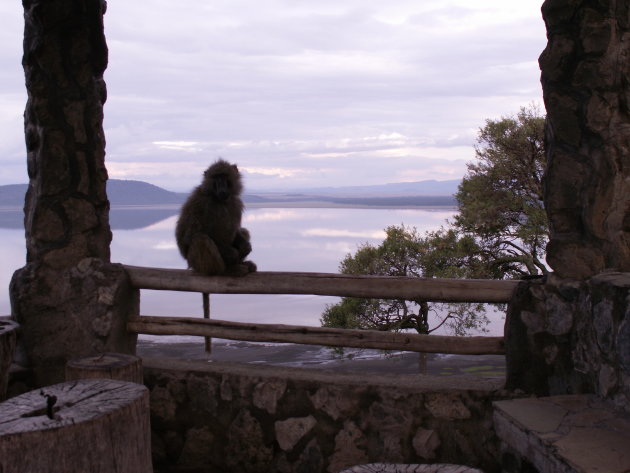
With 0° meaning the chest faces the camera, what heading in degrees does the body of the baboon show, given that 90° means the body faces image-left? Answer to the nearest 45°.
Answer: approximately 315°

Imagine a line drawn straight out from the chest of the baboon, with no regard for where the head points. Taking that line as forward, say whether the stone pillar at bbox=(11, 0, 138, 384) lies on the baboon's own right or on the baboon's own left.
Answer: on the baboon's own right

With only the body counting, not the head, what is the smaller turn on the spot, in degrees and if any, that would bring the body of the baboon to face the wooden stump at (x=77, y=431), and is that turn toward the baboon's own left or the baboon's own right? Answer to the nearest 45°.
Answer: approximately 45° to the baboon's own right

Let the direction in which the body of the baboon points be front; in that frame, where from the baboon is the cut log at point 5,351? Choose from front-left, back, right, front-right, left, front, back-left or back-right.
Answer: right

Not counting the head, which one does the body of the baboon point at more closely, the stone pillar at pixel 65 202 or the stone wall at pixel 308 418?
the stone wall
